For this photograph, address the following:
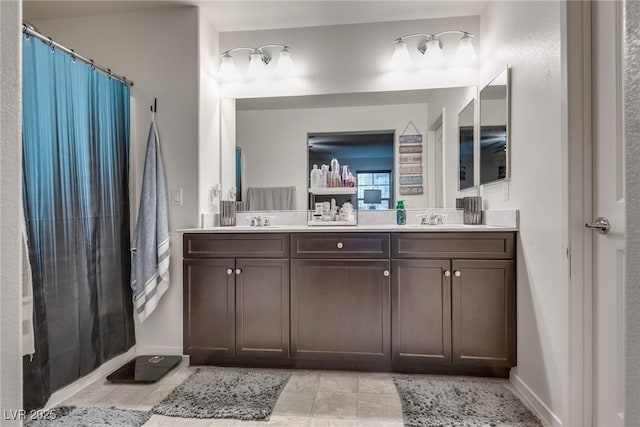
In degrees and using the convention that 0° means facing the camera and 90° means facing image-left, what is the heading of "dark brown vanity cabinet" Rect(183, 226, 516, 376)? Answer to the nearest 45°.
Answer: approximately 0°

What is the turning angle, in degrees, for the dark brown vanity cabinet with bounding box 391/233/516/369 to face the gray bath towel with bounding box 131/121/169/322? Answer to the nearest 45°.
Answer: approximately 90° to its right

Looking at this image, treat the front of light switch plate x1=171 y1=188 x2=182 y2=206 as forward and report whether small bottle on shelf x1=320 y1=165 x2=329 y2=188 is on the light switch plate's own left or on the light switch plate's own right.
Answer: on the light switch plate's own left

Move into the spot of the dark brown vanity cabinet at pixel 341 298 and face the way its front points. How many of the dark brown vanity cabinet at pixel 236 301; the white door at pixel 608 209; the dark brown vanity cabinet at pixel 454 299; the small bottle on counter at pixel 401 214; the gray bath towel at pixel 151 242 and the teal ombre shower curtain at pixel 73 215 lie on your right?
3

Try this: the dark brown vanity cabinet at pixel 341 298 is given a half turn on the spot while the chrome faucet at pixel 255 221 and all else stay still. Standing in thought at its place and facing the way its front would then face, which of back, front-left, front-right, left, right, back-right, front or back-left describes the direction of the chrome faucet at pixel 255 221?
front-left

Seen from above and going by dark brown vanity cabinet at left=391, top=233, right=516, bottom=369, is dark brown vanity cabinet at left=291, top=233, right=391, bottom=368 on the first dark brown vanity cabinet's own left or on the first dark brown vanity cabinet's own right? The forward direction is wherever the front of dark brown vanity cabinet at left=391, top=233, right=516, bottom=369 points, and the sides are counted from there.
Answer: on the first dark brown vanity cabinet's own right

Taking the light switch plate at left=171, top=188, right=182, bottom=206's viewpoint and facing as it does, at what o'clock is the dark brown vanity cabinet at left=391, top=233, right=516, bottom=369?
The dark brown vanity cabinet is roughly at 10 o'clock from the light switch plate.

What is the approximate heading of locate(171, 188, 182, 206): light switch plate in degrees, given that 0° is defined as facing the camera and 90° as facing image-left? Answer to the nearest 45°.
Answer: approximately 0°
